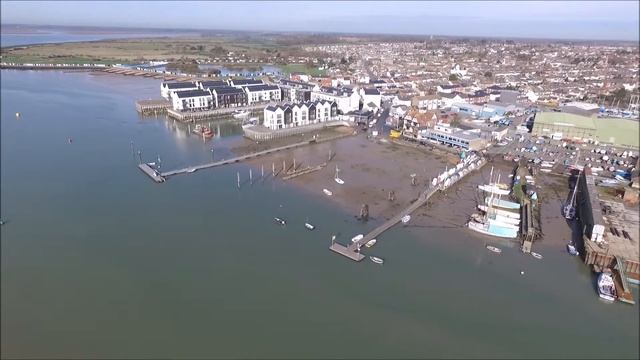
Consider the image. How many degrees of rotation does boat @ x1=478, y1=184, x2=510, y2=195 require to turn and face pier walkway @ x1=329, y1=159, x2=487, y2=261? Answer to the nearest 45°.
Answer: approximately 45° to its left

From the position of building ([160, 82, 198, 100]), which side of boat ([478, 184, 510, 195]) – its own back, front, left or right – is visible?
front

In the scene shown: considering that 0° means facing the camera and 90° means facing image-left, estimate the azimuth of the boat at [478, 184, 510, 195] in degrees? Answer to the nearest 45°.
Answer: approximately 90°

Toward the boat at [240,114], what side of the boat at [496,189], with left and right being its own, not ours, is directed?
front

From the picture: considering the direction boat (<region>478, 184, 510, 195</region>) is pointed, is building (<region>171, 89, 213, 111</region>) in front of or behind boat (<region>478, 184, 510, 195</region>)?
in front

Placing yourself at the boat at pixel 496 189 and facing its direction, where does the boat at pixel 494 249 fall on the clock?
the boat at pixel 494 249 is roughly at 9 o'clock from the boat at pixel 496 189.

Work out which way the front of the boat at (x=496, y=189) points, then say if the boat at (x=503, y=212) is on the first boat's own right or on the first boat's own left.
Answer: on the first boat's own left

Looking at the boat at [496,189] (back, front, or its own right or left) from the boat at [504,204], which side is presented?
left

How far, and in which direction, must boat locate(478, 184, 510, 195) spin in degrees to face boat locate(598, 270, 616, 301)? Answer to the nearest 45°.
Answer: approximately 135° to its left

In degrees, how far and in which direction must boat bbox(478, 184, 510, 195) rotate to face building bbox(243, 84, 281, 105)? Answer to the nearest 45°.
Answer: approximately 45° to its right

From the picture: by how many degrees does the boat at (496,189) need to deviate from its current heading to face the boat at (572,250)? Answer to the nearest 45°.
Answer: approximately 135° to its left

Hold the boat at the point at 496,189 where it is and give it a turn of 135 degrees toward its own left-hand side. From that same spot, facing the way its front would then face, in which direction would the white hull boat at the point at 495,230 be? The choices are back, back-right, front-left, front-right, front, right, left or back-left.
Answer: front-right
